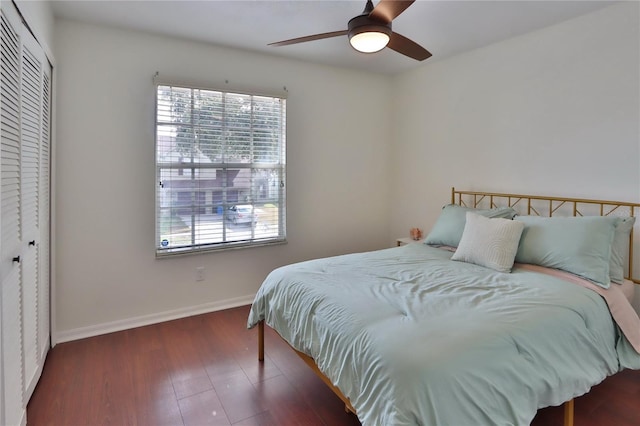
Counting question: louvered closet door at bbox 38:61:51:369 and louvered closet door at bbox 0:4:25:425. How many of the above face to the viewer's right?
2

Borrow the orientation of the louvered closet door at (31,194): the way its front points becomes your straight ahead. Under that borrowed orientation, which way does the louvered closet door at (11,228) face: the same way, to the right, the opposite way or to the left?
the same way

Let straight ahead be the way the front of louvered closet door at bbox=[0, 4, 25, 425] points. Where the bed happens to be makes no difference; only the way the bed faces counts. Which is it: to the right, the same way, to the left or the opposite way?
the opposite way

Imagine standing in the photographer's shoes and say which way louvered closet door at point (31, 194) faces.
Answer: facing to the right of the viewer

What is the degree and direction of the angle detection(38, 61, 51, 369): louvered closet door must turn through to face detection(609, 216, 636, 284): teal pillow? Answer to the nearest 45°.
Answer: approximately 45° to its right

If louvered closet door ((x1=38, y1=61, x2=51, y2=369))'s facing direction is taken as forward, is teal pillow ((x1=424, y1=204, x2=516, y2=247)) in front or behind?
in front

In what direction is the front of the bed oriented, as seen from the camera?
facing the viewer and to the left of the viewer

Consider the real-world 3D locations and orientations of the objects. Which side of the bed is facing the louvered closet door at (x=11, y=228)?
front

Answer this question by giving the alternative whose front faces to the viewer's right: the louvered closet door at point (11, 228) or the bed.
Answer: the louvered closet door

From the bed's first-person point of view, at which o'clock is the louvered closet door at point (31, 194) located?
The louvered closet door is roughly at 1 o'clock from the bed.

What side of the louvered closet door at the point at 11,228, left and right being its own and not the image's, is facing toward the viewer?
right

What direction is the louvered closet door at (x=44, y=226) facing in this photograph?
to the viewer's right

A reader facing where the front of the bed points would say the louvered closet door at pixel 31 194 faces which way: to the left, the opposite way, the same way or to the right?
the opposite way

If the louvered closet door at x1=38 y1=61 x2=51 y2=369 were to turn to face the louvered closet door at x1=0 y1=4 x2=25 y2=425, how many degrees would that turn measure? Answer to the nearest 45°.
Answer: approximately 90° to its right

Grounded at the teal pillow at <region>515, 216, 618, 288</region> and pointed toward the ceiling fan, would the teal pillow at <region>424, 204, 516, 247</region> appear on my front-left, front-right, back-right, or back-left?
front-right
